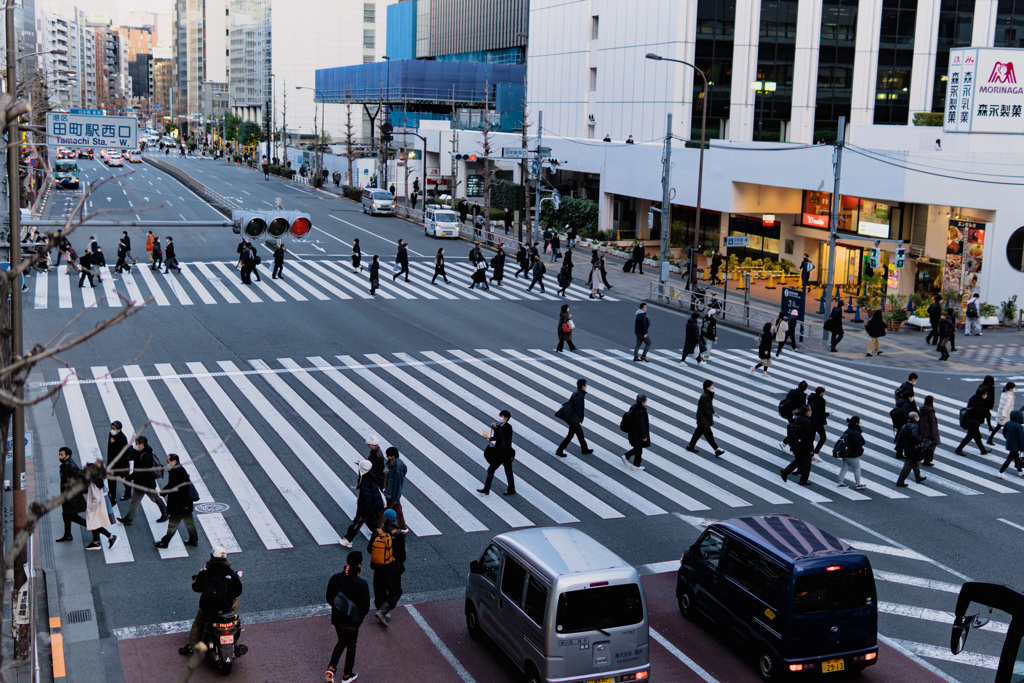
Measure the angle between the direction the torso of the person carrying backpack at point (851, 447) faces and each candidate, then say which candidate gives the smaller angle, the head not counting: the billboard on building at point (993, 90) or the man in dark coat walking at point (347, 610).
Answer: the billboard on building

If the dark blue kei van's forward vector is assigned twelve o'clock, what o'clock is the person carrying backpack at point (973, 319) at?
The person carrying backpack is roughly at 2 o'clock from the dark blue kei van.

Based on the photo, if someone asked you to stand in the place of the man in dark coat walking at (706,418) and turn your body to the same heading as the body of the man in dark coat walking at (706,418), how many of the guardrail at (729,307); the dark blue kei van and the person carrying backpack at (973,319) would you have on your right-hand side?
1

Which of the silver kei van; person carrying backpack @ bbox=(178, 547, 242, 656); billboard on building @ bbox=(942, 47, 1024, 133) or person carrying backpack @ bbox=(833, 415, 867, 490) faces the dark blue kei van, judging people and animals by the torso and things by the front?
the billboard on building

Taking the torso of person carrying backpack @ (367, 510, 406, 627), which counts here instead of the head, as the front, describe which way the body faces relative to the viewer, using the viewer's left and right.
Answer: facing away from the viewer and to the right of the viewer

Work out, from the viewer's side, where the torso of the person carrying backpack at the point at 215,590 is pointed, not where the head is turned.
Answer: away from the camera

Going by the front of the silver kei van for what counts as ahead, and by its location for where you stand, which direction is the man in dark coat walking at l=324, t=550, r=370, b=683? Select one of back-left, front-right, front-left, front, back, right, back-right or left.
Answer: front-left
